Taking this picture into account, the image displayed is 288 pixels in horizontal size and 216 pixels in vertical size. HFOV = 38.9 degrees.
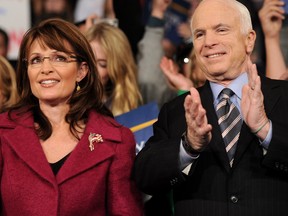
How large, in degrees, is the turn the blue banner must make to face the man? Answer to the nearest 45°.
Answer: approximately 45° to its left

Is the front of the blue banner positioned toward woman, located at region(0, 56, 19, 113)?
no

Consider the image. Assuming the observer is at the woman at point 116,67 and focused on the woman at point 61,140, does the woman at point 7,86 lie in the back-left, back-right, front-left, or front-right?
front-right

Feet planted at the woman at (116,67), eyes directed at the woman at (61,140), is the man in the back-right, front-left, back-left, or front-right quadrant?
front-left

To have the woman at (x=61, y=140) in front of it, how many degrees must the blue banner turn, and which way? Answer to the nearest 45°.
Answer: approximately 45° to its right

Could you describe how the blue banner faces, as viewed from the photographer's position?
facing the viewer

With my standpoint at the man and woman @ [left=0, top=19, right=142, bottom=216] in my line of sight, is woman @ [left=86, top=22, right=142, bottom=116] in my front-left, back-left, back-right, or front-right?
front-right

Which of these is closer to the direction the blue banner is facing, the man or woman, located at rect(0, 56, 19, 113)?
the man

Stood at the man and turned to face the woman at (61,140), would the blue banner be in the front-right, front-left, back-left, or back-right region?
front-right
